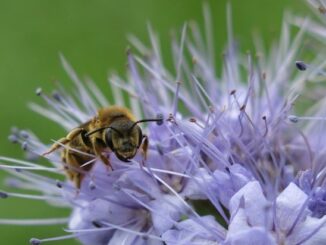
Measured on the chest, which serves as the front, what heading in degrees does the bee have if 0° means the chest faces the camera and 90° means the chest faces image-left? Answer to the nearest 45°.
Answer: approximately 315°
